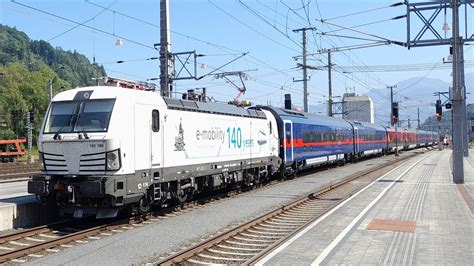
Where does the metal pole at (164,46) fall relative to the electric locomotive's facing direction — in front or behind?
behind

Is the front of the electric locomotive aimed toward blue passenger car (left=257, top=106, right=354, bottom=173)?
no

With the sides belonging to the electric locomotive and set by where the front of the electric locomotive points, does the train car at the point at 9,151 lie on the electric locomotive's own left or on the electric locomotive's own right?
on the electric locomotive's own right

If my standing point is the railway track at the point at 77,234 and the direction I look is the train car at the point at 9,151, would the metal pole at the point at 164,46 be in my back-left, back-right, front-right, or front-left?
front-right

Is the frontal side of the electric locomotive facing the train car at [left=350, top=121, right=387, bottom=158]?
no

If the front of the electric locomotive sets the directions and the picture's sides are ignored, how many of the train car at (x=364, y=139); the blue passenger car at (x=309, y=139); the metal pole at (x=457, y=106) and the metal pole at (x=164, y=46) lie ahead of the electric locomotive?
0

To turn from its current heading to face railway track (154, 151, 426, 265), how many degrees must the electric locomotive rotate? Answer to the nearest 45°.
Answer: approximately 90° to its left

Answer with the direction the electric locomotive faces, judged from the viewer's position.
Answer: facing the viewer and to the left of the viewer
